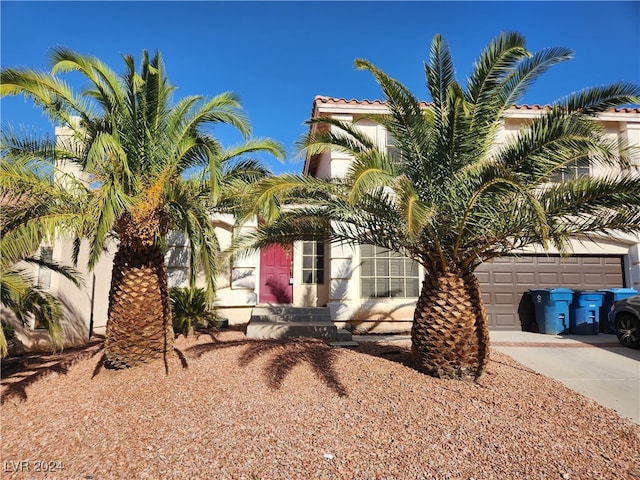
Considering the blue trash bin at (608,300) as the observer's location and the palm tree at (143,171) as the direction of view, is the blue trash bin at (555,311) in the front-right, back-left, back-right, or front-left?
front-right

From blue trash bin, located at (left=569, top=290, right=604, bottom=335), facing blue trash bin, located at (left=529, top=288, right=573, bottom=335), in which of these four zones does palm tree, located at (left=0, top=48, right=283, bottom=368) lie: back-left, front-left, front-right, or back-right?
front-left

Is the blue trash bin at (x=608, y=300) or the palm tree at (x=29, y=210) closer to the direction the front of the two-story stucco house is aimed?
the palm tree

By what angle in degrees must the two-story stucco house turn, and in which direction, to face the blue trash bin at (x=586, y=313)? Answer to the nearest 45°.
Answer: approximately 90° to its left

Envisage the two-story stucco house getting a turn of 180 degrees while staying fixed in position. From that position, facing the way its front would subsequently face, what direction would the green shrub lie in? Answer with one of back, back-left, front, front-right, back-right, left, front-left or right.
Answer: back-left

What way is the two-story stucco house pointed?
toward the camera

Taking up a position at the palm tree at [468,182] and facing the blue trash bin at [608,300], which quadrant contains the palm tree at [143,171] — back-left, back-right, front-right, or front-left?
back-left

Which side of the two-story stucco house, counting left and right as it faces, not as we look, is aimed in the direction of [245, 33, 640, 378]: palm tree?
front

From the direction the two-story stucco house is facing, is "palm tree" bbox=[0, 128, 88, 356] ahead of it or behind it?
ahead
